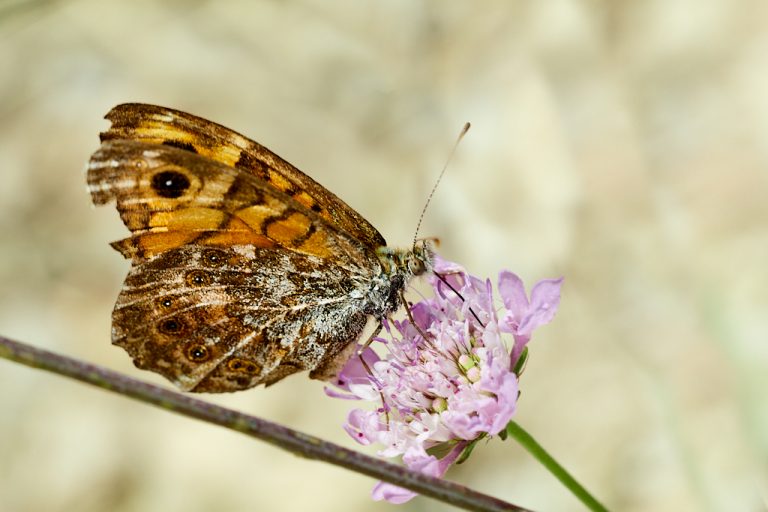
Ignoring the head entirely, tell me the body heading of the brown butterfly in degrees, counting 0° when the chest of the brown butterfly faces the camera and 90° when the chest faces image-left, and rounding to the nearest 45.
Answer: approximately 270°
